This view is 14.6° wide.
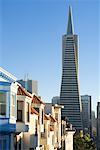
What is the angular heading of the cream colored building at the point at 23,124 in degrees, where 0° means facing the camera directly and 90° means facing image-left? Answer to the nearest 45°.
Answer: approximately 315°

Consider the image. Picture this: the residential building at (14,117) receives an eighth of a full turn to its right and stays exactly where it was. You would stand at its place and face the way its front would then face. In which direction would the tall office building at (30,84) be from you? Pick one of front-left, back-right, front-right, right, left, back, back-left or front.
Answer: back

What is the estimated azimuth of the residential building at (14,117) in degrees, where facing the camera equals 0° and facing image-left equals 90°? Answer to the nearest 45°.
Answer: approximately 315°

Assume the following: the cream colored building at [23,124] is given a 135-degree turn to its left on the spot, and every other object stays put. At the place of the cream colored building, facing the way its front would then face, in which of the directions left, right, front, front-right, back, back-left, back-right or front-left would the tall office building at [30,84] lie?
front
